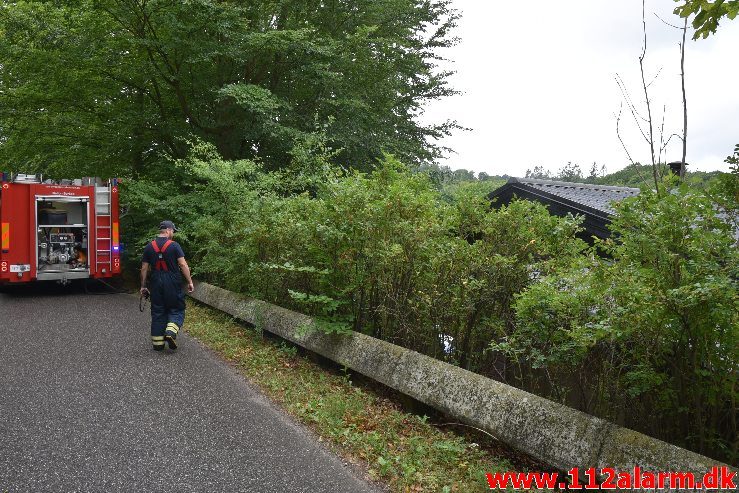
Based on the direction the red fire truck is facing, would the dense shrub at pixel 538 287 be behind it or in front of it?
behind

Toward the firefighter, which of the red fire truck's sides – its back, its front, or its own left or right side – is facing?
back

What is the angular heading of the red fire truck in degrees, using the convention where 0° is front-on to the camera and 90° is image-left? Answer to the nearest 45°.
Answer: approximately 180°

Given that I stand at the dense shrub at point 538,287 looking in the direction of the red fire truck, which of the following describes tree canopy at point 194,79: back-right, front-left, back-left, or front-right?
front-right

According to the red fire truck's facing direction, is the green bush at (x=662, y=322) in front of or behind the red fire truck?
behind

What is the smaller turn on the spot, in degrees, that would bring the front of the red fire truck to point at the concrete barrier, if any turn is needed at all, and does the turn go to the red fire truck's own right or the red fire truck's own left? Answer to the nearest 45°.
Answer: approximately 180°
